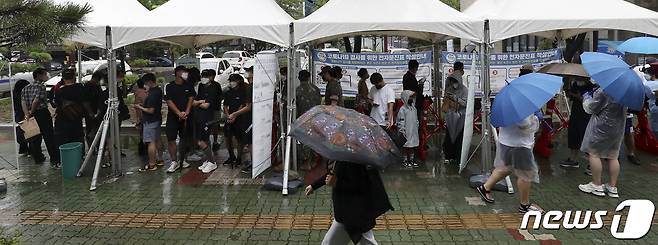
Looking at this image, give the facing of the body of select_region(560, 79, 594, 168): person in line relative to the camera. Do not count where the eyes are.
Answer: to the viewer's left

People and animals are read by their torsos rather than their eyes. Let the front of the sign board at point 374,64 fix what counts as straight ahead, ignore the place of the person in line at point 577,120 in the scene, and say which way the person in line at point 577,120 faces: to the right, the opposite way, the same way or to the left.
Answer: to the right

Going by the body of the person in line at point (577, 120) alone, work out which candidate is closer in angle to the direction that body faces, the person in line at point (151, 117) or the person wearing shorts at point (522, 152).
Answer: the person in line

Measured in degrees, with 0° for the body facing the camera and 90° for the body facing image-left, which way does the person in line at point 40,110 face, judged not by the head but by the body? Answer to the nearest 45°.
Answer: approximately 225°

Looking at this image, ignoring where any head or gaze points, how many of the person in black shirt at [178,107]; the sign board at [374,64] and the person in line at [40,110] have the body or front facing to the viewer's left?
0

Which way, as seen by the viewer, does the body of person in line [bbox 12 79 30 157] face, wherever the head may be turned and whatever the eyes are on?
to the viewer's right

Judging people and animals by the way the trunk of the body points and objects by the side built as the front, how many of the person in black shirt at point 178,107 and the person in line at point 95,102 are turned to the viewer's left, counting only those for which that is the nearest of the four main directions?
0

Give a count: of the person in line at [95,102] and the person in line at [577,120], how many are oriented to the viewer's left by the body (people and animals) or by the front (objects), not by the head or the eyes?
1

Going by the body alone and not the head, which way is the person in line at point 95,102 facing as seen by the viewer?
to the viewer's right

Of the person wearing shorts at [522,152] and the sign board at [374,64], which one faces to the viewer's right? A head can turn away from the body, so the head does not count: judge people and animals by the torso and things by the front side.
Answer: the person wearing shorts

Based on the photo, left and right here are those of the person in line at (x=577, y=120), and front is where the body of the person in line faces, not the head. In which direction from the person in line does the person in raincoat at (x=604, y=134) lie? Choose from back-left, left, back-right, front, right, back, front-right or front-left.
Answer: left

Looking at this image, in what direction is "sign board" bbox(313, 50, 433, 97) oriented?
toward the camera

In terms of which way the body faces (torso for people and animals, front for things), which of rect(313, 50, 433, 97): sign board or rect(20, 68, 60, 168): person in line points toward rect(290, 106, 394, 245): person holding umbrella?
the sign board
